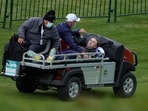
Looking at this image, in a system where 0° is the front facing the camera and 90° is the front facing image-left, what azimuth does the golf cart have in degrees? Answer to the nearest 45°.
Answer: approximately 225°
